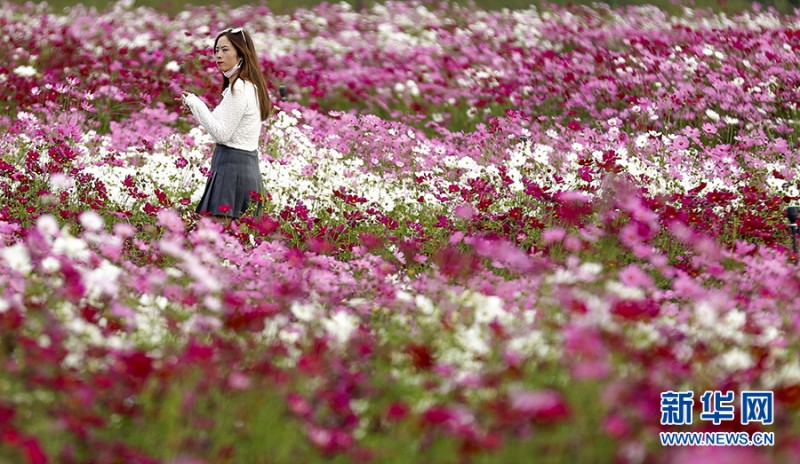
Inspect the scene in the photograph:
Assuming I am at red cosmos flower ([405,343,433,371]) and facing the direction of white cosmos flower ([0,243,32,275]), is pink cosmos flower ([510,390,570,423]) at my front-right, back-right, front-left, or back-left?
back-left

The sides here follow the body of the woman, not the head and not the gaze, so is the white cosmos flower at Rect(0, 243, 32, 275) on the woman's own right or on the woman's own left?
on the woman's own left

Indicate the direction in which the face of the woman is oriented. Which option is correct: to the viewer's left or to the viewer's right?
to the viewer's left

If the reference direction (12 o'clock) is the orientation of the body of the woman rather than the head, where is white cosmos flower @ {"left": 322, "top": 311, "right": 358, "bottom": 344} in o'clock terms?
The white cosmos flower is roughly at 9 o'clock from the woman.

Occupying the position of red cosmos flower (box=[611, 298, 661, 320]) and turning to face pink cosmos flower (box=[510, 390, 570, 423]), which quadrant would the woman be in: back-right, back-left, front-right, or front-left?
back-right

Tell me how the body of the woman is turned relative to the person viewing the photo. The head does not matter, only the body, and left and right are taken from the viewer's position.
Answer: facing to the left of the viewer

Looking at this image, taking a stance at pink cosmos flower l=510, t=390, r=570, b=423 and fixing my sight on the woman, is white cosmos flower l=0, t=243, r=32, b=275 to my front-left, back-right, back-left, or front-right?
front-left

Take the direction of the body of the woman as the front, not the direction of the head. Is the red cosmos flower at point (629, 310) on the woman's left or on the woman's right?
on the woman's left

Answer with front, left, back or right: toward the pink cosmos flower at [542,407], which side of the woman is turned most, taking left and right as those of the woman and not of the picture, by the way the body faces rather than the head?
left
